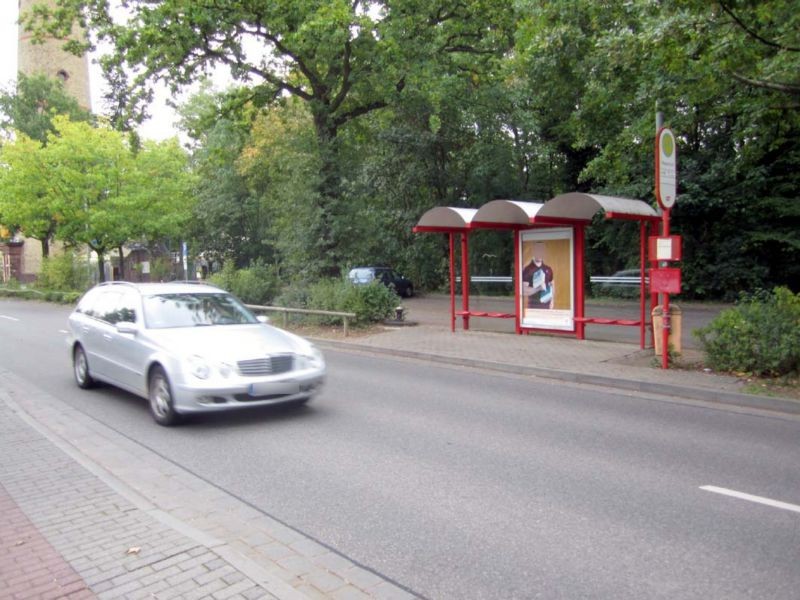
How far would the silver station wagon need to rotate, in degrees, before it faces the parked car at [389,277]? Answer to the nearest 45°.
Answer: approximately 135° to its left

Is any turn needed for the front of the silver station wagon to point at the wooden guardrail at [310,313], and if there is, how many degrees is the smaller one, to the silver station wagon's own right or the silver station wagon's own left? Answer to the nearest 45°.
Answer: approximately 135° to the silver station wagon's own left

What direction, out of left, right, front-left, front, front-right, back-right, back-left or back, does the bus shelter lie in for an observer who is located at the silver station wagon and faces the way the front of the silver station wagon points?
left

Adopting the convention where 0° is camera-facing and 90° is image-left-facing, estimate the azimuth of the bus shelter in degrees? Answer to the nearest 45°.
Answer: approximately 45°

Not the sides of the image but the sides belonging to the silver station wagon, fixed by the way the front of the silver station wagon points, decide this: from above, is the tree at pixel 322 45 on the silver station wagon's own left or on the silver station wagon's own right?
on the silver station wagon's own left

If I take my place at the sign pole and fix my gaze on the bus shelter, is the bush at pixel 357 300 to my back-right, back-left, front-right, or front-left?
front-left

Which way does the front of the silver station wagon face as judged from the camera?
facing the viewer and to the right of the viewer

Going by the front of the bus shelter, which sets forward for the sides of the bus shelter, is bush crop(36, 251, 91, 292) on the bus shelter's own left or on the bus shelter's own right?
on the bus shelter's own right

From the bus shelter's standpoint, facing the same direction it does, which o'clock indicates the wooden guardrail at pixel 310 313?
The wooden guardrail is roughly at 2 o'clock from the bus shelter.

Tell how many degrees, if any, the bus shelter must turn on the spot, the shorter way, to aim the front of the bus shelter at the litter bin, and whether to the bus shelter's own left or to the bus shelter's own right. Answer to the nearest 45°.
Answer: approximately 90° to the bus shelter's own left

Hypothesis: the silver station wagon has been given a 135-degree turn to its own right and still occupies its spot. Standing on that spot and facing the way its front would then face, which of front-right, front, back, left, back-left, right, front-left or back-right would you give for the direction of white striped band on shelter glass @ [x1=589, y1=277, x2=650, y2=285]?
back-right

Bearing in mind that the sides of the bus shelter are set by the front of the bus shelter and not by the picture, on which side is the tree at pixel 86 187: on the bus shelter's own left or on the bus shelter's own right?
on the bus shelter's own right

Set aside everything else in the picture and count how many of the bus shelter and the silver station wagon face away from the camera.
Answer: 0
